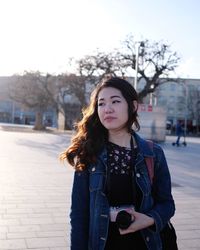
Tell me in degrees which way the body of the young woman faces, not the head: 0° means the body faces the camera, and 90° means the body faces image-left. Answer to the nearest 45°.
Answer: approximately 0°

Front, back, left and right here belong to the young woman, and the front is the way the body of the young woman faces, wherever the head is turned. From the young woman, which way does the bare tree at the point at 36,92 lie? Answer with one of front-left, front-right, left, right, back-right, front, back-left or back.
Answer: back

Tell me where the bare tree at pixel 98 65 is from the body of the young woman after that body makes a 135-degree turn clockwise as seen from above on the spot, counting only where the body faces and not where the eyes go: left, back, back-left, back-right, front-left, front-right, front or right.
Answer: front-right

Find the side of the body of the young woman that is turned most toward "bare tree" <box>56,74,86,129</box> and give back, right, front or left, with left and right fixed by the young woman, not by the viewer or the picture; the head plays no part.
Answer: back

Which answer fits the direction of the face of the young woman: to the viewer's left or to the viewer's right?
to the viewer's left
